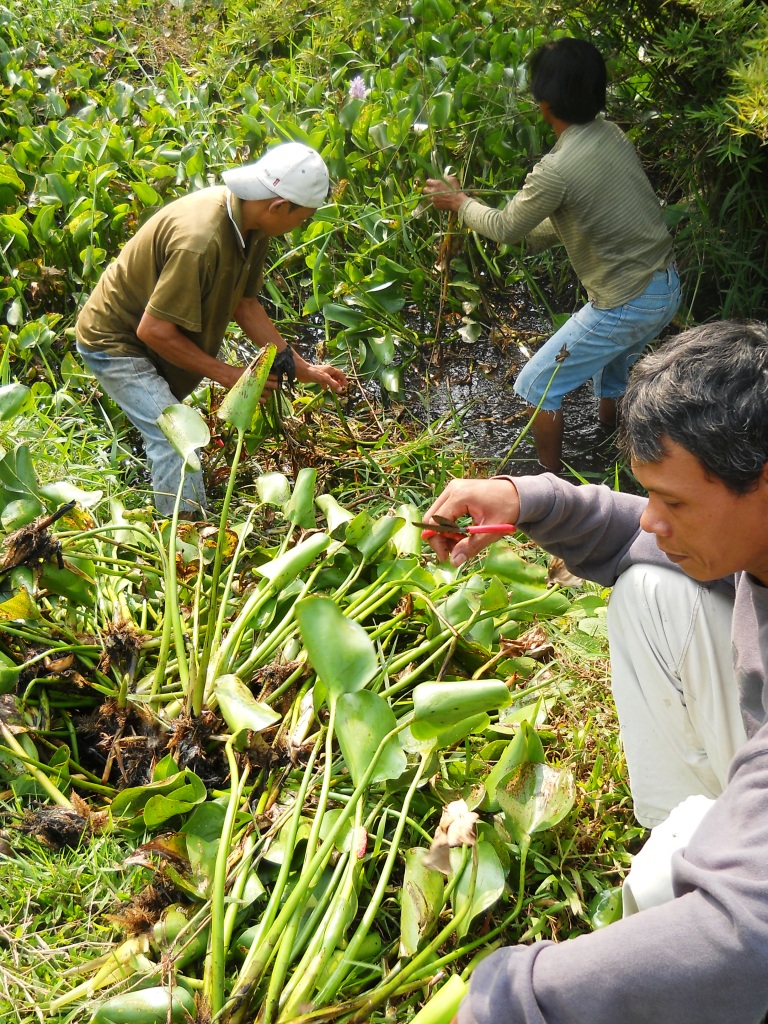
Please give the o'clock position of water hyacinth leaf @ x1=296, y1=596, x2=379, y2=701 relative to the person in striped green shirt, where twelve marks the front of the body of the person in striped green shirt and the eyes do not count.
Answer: The water hyacinth leaf is roughly at 8 o'clock from the person in striped green shirt.

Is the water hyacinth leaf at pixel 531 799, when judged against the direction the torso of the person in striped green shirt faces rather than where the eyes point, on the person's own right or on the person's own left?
on the person's own left

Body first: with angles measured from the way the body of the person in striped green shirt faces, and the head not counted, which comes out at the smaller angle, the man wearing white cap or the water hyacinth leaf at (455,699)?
the man wearing white cap

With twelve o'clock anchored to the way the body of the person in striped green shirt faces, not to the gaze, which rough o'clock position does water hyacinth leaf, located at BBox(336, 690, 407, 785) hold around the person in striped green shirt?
The water hyacinth leaf is roughly at 8 o'clock from the person in striped green shirt.

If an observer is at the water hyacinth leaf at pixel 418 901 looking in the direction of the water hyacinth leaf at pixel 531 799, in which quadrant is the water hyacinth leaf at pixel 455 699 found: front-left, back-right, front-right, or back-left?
front-left

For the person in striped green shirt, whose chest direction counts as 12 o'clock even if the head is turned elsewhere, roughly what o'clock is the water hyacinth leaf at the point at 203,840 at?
The water hyacinth leaf is roughly at 8 o'clock from the person in striped green shirt.

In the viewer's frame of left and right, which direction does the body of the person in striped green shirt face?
facing away from the viewer and to the left of the viewer

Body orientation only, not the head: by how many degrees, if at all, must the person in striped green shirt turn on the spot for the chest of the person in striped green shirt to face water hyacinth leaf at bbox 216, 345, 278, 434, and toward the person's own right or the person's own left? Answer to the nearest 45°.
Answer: approximately 90° to the person's own left

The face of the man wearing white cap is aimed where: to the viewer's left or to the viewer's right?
to the viewer's right

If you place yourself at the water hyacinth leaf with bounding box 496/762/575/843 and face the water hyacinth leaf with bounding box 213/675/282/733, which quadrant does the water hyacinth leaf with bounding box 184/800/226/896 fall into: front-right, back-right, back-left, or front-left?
front-left

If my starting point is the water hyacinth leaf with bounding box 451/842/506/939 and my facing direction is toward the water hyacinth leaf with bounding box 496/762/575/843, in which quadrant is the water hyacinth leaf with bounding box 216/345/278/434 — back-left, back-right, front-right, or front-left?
front-left

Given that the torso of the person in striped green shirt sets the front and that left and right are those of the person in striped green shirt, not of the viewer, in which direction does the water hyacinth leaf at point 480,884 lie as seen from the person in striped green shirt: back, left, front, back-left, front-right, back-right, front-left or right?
back-left

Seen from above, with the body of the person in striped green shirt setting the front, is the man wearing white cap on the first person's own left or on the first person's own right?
on the first person's own left
